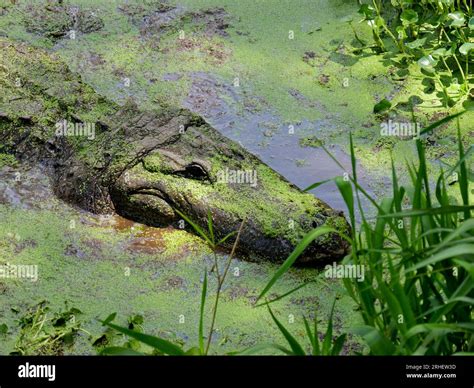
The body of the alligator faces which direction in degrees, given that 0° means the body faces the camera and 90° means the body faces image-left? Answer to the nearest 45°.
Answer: approximately 315°
